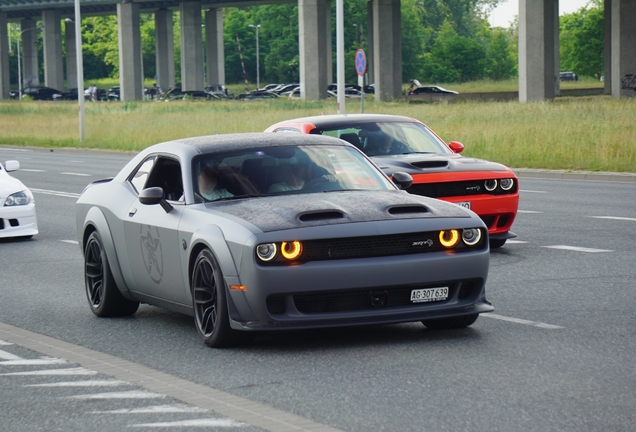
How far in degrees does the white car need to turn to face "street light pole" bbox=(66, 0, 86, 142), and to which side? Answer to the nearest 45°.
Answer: approximately 135° to its left

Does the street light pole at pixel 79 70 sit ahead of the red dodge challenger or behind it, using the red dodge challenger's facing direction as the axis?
behind

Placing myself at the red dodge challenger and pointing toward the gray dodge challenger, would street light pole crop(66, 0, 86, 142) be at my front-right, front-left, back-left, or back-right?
back-right

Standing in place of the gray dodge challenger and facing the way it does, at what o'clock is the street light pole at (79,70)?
The street light pole is roughly at 7 o'clock from the gray dodge challenger.

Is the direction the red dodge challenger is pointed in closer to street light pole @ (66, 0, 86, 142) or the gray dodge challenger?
the gray dodge challenger

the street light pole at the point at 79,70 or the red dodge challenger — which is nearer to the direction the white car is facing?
the red dodge challenger

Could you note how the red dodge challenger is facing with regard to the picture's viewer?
facing the viewer and to the right of the viewer

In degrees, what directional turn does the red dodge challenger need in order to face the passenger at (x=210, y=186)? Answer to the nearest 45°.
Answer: approximately 45° to its right

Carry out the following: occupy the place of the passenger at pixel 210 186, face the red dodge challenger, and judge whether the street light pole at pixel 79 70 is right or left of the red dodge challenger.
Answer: left
